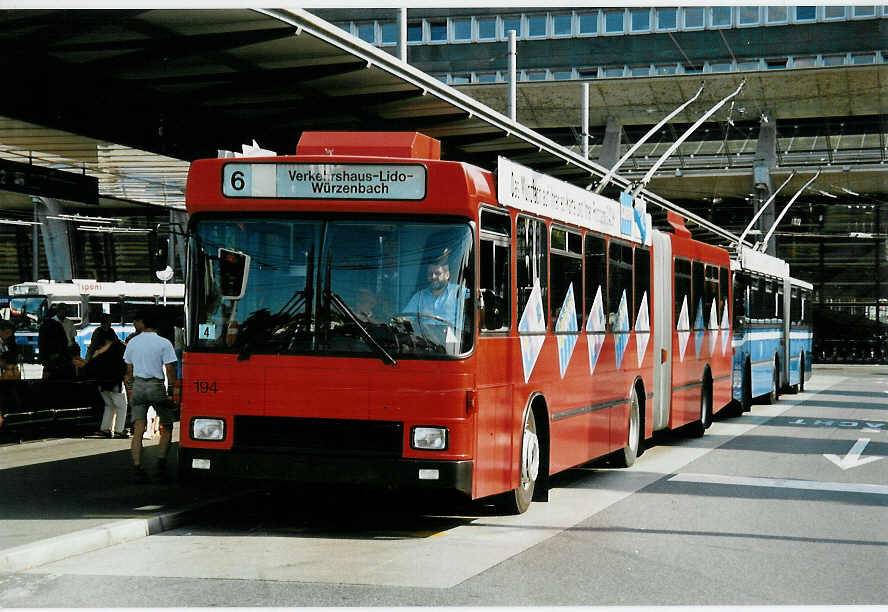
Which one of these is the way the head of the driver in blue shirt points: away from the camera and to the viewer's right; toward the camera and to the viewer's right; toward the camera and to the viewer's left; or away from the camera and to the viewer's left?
toward the camera and to the viewer's left

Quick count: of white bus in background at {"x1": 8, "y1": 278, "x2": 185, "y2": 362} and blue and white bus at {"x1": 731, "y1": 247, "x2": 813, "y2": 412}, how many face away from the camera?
0

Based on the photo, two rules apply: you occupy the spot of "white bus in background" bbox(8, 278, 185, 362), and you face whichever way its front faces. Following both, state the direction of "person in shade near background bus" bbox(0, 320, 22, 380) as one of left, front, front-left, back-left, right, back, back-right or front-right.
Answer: front-left

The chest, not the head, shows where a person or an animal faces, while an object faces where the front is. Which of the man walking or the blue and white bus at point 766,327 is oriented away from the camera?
the man walking

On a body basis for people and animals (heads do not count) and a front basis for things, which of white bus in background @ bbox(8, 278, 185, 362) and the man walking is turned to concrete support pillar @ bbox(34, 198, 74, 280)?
the man walking

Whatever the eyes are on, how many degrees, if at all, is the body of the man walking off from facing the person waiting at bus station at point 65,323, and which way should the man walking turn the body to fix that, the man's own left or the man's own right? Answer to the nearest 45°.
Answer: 0° — they already face them

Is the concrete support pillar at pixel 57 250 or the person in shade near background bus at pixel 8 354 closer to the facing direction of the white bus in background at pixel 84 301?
the person in shade near background bus

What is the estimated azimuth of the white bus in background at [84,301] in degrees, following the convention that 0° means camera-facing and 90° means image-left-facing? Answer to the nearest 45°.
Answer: approximately 45°

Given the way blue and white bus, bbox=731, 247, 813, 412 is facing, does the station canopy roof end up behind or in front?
in front

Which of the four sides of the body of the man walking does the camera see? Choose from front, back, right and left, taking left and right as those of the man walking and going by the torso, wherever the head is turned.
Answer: back

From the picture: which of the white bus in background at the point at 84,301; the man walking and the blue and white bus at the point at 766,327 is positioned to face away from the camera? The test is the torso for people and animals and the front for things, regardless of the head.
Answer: the man walking
